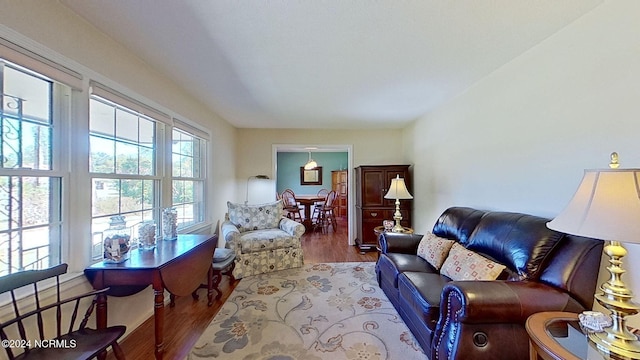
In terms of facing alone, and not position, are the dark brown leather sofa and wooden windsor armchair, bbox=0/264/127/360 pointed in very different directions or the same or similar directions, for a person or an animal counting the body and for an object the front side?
very different directions

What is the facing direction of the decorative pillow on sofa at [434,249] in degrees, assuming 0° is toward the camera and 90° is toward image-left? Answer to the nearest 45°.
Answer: approximately 45°

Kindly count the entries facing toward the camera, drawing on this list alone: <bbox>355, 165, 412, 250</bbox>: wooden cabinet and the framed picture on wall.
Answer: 2

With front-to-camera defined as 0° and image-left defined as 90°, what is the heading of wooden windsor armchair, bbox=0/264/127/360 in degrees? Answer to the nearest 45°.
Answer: approximately 315°

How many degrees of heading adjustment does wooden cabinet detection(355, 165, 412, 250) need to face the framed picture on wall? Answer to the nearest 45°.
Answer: approximately 135° to its right

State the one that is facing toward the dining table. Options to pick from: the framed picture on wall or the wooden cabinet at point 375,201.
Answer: the framed picture on wall

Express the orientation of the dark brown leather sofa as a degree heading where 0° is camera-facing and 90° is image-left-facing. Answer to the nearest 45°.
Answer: approximately 45°

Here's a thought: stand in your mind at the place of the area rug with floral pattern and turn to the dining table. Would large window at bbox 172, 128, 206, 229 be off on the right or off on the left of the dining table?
left

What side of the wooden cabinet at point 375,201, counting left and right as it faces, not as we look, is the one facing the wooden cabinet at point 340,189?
back

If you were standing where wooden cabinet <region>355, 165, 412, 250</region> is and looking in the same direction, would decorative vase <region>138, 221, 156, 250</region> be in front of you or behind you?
in front

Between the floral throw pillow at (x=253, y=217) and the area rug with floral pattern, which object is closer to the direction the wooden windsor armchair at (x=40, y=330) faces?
the area rug with floral pattern

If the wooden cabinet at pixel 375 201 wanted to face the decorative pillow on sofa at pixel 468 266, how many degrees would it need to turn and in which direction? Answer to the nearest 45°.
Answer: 0° — it already faces it
